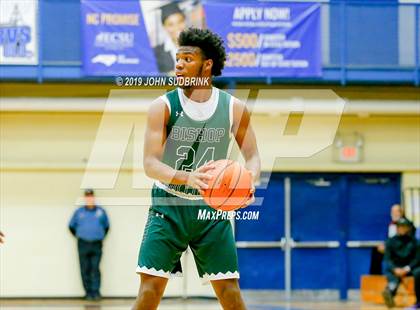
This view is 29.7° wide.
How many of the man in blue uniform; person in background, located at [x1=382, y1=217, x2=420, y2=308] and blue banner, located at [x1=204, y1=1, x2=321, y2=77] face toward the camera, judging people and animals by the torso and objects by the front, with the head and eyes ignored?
3

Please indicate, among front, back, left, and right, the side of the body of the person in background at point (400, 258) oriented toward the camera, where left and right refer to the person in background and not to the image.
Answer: front

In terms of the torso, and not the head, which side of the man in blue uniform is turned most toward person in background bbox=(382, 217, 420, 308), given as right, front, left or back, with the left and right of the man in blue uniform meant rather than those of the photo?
left

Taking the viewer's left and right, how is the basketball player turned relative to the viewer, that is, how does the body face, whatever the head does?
facing the viewer

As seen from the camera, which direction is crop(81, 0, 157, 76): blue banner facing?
toward the camera

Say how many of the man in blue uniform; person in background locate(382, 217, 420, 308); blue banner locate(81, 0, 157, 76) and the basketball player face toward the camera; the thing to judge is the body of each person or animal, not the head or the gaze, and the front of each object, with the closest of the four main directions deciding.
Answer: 4

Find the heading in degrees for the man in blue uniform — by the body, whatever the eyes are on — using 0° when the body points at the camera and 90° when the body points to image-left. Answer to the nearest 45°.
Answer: approximately 0°
